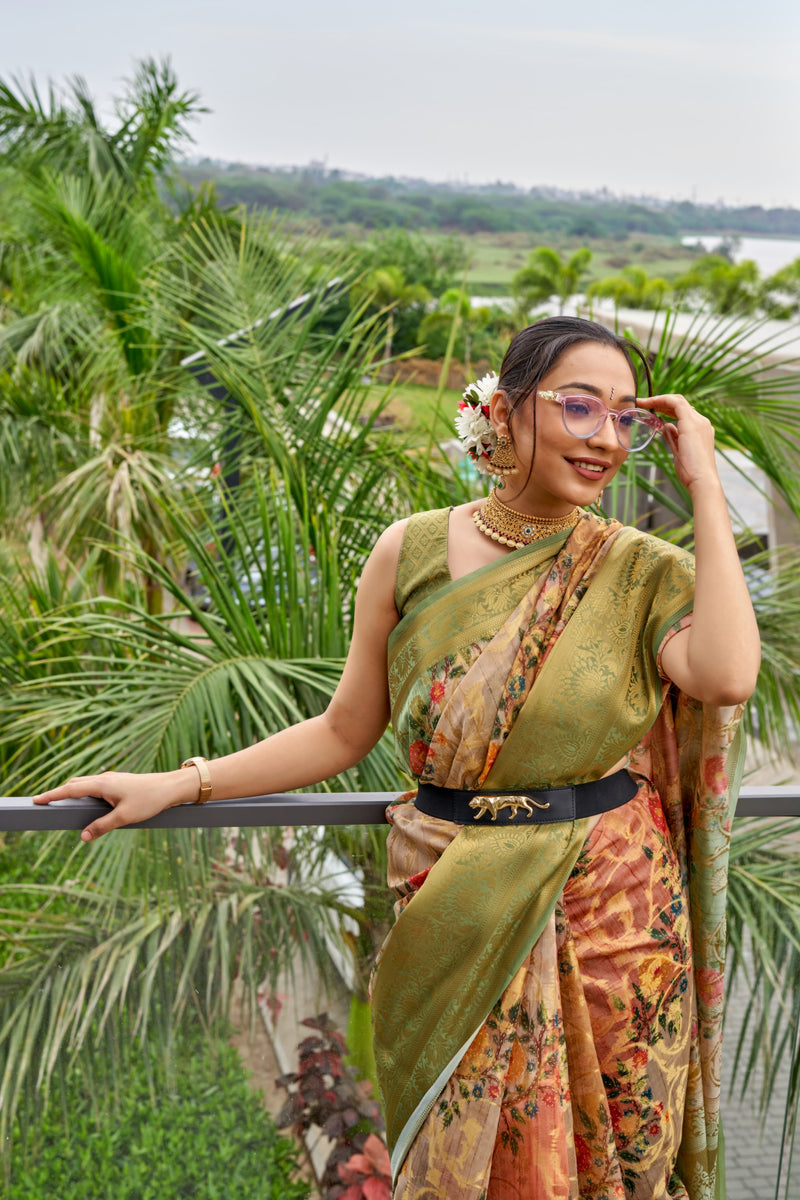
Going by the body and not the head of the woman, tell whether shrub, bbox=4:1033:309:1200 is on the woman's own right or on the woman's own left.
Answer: on the woman's own right
